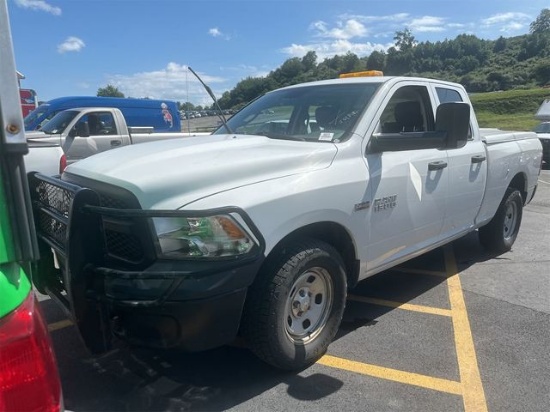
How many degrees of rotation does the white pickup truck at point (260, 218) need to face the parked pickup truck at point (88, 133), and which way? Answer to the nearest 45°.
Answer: approximately 90° to its right

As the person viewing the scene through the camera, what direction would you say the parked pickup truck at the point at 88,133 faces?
facing the viewer and to the left of the viewer

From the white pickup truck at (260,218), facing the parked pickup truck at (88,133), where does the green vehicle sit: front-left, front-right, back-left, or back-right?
back-left

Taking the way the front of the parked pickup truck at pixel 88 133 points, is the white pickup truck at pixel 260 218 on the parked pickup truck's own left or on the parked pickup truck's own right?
on the parked pickup truck's own left

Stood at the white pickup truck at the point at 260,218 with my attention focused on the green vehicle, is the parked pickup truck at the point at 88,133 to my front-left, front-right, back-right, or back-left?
back-right

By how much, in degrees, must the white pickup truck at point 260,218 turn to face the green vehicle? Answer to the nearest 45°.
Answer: approximately 45° to its left

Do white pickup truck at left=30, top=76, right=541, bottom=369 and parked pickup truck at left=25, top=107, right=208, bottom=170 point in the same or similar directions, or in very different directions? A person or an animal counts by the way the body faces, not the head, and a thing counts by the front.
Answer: same or similar directions

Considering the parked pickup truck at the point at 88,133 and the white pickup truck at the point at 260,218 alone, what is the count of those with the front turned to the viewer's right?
0

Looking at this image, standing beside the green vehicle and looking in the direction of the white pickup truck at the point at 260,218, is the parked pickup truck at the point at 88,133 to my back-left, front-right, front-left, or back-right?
front-left
